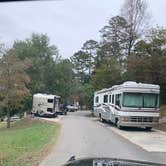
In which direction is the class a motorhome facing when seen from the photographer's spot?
facing the viewer and to the right of the viewer
